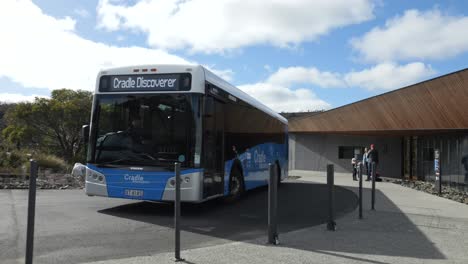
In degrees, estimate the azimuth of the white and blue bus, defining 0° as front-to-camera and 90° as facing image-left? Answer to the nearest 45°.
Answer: approximately 45°

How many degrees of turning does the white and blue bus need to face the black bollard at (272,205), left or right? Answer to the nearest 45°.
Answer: approximately 90° to its left

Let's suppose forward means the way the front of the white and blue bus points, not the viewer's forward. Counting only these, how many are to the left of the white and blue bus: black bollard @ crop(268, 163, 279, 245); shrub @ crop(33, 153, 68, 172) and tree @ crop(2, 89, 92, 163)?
1

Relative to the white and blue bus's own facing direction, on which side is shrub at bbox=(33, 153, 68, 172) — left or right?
on its right

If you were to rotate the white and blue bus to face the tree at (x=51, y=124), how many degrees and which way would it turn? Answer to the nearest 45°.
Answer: approximately 135° to its right
